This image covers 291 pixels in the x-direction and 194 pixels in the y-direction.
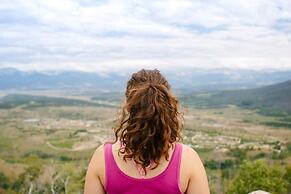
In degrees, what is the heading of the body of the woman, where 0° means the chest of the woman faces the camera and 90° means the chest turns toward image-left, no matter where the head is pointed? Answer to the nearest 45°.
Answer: approximately 180°
